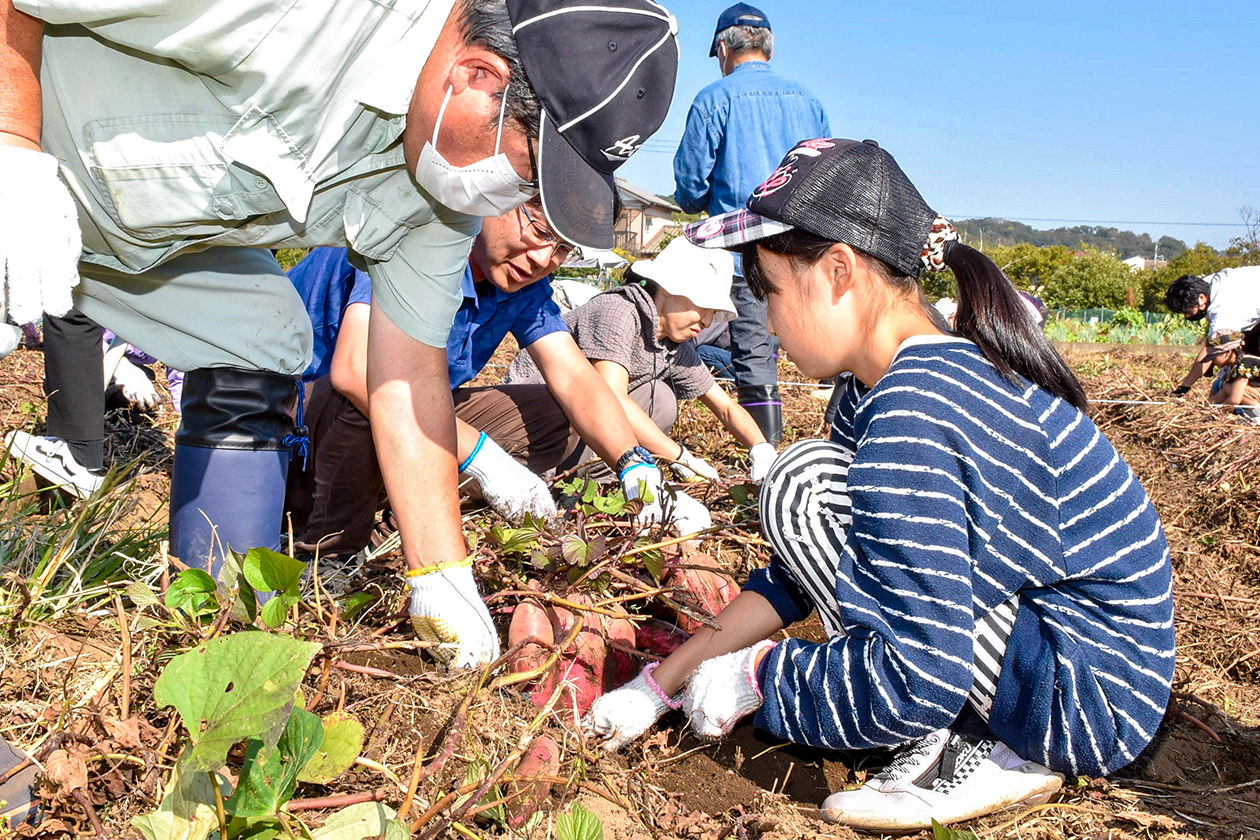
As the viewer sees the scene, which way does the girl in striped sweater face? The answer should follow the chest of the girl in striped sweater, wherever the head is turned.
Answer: to the viewer's left

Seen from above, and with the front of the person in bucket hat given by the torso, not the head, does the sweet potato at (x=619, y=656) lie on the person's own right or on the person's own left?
on the person's own right

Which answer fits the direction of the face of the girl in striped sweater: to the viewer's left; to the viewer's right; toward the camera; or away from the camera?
to the viewer's left

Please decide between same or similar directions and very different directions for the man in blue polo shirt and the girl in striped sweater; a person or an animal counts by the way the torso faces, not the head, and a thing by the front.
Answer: very different directions

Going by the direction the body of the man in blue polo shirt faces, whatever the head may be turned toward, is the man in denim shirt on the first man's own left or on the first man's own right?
on the first man's own left

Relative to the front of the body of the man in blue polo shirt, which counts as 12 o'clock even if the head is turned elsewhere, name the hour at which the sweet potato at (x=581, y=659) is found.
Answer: The sweet potato is roughly at 1 o'clock from the man in blue polo shirt.

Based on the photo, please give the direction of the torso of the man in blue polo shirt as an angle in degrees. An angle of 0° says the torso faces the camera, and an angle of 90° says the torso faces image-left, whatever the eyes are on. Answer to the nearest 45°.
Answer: approximately 315°

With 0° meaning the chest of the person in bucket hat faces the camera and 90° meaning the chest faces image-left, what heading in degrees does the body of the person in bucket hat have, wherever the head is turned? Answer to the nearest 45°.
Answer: approximately 315°

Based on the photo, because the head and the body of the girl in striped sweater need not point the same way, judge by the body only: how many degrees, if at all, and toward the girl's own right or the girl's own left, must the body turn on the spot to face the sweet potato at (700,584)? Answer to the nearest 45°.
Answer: approximately 45° to the girl's own right
